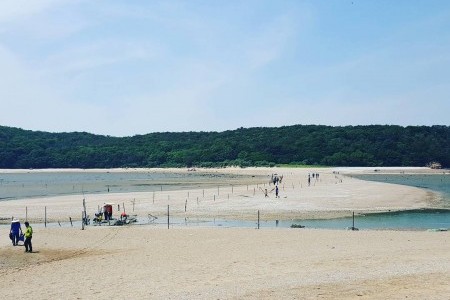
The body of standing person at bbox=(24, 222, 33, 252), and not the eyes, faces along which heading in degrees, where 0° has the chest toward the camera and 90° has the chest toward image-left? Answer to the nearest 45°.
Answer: approximately 90°

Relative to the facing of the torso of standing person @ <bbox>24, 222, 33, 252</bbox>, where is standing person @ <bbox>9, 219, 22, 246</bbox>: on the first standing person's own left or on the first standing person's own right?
on the first standing person's own right
